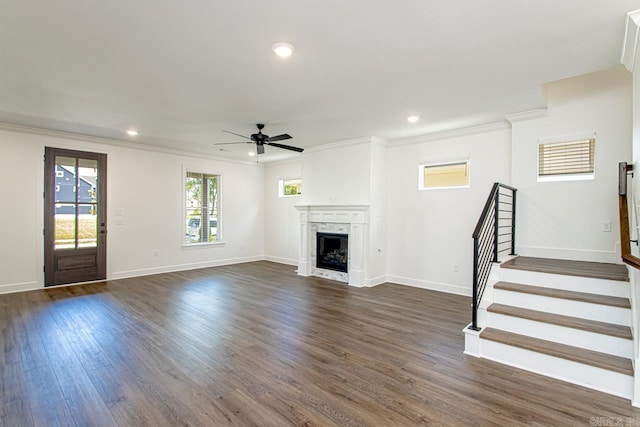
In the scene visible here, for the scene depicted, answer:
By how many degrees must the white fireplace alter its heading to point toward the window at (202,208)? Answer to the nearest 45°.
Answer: approximately 45° to its right

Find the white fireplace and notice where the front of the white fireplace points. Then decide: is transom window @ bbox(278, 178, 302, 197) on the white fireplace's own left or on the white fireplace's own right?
on the white fireplace's own right

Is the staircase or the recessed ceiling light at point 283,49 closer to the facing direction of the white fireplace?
the recessed ceiling light

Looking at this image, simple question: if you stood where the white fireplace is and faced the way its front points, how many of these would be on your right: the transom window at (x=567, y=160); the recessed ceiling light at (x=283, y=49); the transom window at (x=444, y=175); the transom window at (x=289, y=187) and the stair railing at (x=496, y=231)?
1

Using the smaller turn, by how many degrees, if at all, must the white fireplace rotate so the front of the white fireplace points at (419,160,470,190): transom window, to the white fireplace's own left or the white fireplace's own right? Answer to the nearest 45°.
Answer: approximately 135° to the white fireplace's own left

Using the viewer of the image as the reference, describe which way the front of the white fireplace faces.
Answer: facing the viewer and to the left of the viewer

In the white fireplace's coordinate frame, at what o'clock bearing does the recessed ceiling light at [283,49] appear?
The recessed ceiling light is roughly at 11 o'clock from the white fireplace.

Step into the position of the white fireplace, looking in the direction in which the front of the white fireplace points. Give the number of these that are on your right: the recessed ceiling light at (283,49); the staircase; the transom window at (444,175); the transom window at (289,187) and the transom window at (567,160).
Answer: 1

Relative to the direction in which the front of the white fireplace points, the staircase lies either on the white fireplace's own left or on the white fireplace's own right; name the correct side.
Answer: on the white fireplace's own left

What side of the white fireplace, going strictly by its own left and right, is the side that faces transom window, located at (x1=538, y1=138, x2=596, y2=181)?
left

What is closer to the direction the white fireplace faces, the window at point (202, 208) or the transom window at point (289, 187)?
the window

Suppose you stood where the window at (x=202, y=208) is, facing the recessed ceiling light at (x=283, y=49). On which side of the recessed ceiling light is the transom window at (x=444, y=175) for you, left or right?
left

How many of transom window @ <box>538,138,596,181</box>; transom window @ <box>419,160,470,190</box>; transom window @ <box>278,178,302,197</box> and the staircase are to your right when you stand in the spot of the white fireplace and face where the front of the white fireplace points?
1

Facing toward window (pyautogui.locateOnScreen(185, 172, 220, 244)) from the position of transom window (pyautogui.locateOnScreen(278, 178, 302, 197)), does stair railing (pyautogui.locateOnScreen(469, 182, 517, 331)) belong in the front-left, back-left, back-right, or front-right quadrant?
back-left

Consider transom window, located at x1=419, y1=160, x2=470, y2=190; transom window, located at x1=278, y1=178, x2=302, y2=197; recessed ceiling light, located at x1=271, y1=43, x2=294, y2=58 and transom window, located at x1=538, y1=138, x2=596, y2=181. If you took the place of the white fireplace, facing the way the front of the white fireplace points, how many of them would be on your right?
1
